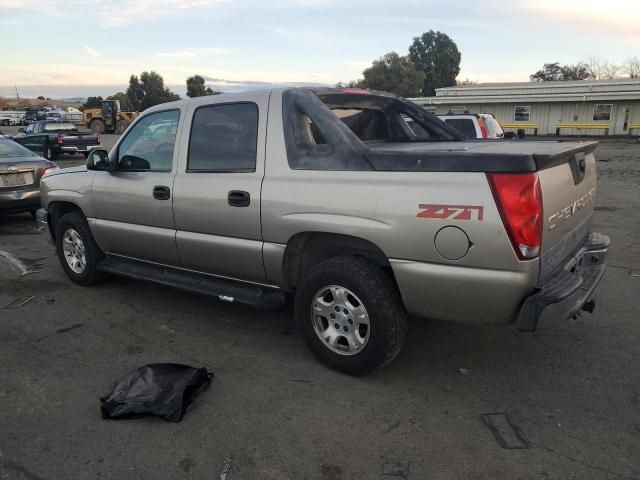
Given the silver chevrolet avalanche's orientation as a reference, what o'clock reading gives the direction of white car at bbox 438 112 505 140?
The white car is roughly at 2 o'clock from the silver chevrolet avalanche.

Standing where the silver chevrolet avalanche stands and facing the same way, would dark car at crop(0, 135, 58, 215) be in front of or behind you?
in front

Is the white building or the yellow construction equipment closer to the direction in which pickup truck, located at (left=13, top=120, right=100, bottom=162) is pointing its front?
the yellow construction equipment

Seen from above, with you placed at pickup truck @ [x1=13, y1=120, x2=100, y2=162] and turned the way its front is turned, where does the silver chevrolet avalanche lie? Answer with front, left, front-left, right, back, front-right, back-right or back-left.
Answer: back-left

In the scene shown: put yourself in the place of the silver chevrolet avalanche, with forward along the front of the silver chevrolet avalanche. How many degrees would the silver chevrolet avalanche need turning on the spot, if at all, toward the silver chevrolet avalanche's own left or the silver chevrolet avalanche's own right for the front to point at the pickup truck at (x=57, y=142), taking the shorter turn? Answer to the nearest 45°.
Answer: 0° — it already faces it

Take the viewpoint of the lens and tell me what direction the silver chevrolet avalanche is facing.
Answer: facing away from the viewer and to the left of the viewer

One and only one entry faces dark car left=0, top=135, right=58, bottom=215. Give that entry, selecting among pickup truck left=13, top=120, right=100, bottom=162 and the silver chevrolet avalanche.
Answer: the silver chevrolet avalanche

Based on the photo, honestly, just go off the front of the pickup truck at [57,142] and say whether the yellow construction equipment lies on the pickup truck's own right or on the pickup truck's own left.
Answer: on the pickup truck's own right

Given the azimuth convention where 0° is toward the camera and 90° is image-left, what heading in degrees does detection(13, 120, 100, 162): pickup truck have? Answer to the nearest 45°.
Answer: approximately 135°

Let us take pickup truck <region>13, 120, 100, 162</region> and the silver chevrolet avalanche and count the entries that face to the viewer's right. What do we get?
0

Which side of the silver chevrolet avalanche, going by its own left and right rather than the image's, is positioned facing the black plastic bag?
left
